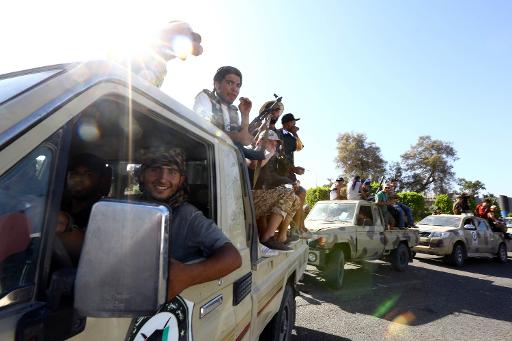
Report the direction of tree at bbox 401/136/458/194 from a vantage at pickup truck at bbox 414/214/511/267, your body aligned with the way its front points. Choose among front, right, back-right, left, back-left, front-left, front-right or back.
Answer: back-right

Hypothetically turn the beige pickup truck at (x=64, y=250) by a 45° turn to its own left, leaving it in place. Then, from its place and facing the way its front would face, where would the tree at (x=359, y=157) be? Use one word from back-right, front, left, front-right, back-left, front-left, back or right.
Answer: back-left

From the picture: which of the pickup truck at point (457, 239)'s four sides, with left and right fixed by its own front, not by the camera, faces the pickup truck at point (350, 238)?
front

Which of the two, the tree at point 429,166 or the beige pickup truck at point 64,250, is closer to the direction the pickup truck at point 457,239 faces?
the beige pickup truck

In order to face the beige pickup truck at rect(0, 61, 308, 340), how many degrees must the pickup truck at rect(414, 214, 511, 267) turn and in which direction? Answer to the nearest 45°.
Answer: approximately 45° to its left

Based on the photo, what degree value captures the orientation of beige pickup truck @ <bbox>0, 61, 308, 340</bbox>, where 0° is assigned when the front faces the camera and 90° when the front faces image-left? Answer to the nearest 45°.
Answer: approximately 45°

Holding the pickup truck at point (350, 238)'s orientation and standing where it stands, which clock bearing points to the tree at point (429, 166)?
The tree is roughly at 5 o'clock from the pickup truck.

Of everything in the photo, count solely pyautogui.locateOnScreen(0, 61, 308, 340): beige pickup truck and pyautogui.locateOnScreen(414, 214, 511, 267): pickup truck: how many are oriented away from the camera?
0

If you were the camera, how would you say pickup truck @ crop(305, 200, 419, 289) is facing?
facing the viewer and to the left of the viewer

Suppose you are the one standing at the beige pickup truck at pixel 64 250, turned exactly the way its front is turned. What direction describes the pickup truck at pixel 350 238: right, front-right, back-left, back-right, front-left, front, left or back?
back

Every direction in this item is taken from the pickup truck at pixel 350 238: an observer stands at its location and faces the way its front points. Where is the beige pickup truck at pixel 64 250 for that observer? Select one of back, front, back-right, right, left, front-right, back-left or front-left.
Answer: front-left

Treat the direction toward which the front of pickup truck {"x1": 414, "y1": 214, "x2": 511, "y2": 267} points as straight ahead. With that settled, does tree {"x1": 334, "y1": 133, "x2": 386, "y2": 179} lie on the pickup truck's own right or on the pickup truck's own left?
on the pickup truck's own right
